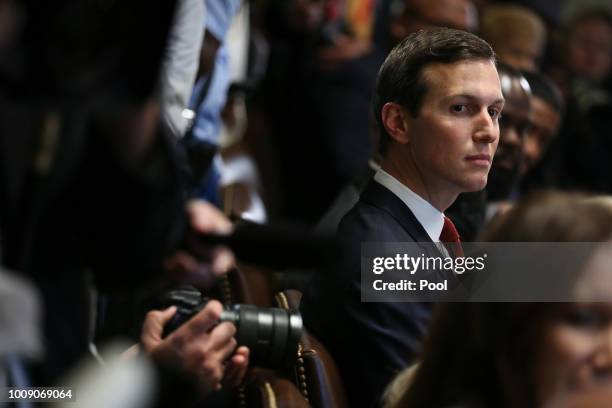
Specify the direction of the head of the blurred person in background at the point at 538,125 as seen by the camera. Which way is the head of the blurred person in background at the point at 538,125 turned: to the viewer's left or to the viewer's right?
to the viewer's left

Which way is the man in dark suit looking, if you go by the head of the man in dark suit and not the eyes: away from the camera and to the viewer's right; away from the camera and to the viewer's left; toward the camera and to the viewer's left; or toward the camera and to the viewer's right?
toward the camera and to the viewer's right
